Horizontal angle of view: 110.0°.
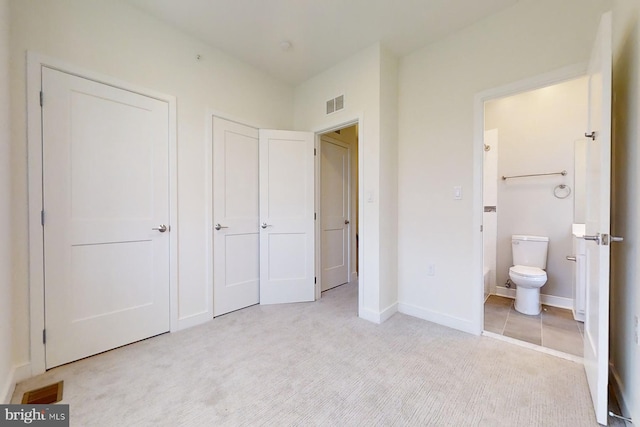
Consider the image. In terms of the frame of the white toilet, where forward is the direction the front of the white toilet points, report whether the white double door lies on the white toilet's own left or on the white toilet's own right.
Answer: on the white toilet's own right

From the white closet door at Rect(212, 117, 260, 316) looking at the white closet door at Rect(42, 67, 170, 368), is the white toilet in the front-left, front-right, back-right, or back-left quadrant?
back-left

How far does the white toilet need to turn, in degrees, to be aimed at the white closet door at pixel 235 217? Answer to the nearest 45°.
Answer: approximately 45° to its right

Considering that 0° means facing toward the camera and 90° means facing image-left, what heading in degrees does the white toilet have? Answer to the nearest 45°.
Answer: approximately 0°
